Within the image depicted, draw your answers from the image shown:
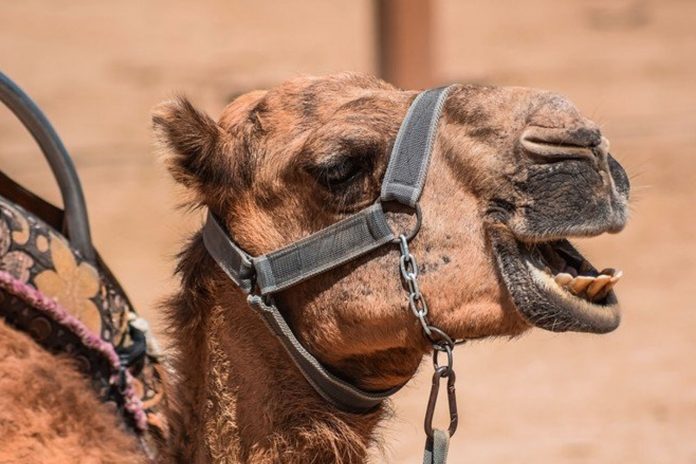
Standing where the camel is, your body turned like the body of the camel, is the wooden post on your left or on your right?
on your left

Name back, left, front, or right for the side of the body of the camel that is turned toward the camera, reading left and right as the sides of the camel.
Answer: right
